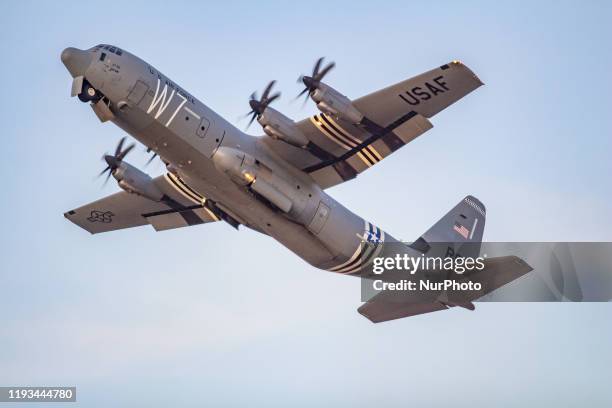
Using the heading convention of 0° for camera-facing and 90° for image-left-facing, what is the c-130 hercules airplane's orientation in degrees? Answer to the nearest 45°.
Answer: approximately 45°
